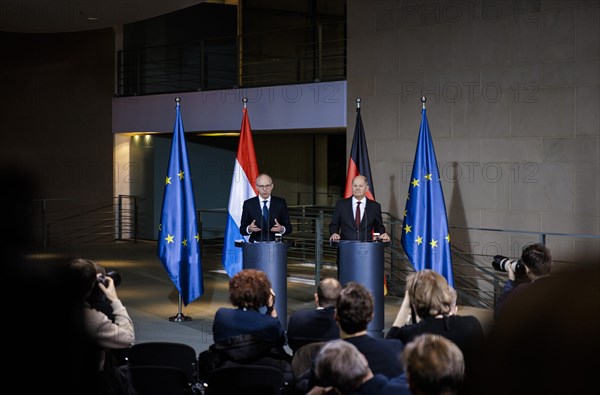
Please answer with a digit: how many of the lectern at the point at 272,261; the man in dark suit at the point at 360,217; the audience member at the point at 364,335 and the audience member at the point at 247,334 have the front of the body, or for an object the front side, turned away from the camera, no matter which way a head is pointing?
2

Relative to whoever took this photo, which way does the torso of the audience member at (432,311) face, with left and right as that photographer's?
facing away from the viewer

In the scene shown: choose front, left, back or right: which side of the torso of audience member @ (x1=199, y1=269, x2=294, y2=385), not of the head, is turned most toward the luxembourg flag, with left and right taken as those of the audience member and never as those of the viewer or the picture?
front

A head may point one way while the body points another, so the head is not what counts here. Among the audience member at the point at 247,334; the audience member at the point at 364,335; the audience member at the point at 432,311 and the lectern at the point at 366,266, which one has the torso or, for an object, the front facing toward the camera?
the lectern

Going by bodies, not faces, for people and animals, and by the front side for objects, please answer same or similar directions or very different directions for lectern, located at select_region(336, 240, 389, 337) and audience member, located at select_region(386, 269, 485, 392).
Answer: very different directions

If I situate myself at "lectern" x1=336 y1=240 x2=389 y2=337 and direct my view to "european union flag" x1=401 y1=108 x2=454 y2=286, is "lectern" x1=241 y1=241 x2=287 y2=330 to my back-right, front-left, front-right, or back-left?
back-left

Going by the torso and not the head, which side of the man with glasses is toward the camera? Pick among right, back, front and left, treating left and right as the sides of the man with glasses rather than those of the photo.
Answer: front

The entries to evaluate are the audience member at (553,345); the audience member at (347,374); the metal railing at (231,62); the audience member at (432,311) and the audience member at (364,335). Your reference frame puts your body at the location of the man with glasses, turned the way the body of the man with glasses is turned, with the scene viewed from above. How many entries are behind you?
1

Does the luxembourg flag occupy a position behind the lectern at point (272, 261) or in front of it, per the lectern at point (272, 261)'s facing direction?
behind

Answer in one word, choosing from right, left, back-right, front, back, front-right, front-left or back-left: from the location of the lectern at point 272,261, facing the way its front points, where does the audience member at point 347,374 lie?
front

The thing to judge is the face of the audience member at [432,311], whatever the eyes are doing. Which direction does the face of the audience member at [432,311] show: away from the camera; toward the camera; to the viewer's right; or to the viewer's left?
away from the camera

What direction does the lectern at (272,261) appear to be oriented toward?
toward the camera

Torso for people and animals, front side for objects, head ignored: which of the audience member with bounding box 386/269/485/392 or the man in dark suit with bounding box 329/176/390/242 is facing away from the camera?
the audience member

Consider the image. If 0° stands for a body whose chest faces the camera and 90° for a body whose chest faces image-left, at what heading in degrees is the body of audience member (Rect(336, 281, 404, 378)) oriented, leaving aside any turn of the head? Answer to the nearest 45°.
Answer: approximately 180°

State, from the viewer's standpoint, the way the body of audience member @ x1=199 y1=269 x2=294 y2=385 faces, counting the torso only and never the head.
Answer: away from the camera

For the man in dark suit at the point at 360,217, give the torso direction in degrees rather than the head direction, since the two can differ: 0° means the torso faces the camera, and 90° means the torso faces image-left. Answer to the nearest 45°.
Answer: approximately 0°

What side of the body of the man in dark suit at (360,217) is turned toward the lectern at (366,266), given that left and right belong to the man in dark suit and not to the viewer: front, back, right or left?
front

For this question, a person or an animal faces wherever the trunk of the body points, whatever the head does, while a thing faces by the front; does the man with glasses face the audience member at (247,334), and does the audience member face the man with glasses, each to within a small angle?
yes
